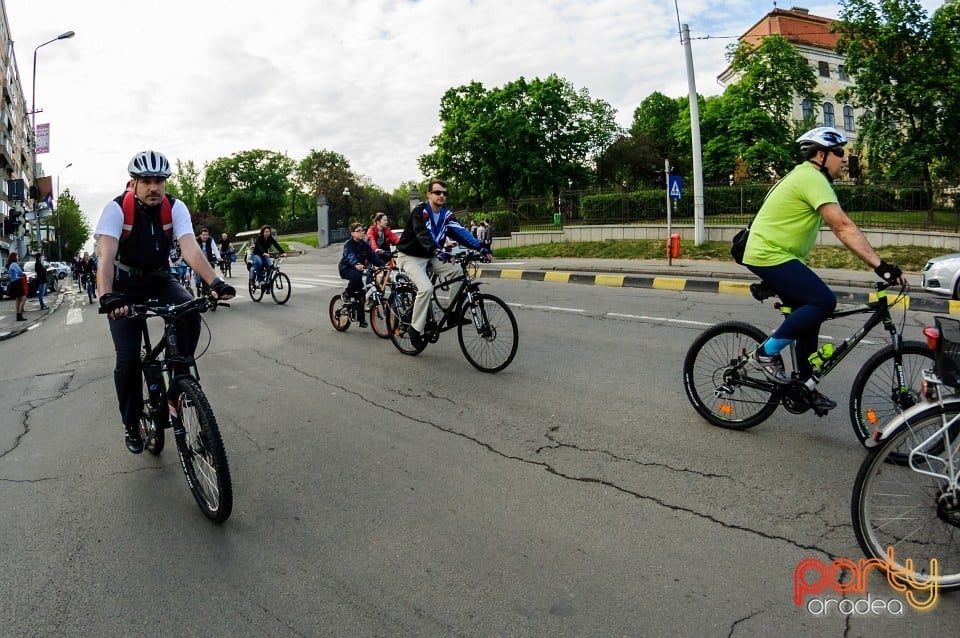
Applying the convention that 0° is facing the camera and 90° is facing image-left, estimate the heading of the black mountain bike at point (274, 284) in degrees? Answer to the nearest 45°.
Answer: approximately 315°

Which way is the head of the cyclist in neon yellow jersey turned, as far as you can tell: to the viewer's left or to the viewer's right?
to the viewer's right

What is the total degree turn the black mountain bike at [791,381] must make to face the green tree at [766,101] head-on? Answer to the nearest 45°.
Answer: approximately 90° to its left

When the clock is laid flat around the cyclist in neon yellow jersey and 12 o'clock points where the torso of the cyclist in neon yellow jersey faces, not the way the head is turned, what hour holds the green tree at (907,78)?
The green tree is roughly at 9 o'clock from the cyclist in neon yellow jersey.

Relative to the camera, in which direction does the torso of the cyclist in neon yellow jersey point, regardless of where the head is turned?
to the viewer's right

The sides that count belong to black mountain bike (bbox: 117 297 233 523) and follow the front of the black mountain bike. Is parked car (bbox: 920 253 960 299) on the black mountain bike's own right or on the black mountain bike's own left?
on the black mountain bike's own left

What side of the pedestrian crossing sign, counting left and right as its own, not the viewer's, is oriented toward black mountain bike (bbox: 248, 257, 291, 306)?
right

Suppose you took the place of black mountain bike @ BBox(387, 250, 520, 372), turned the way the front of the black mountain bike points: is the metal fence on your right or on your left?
on your left

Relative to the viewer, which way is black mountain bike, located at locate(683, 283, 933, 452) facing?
to the viewer's right

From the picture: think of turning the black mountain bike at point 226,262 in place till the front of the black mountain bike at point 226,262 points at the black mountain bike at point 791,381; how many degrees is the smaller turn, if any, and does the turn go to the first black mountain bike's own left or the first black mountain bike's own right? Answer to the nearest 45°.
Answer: approximately 45° to the first black mountain bike's own right

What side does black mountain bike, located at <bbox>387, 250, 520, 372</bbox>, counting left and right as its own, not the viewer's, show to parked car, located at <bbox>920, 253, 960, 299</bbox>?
left
